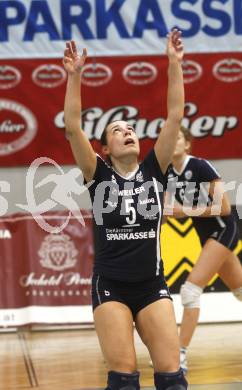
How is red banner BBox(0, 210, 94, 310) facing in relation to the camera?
toward the camera

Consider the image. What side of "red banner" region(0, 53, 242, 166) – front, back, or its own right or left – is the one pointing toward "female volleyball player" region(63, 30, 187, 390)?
front

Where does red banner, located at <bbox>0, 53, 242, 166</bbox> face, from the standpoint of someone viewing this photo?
facing the viewer

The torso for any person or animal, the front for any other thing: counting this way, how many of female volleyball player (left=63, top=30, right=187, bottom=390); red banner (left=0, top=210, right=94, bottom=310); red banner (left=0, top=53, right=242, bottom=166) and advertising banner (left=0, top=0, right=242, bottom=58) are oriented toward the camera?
4

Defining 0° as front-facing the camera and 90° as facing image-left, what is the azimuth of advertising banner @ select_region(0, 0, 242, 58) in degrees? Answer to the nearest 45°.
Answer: approximately 0°

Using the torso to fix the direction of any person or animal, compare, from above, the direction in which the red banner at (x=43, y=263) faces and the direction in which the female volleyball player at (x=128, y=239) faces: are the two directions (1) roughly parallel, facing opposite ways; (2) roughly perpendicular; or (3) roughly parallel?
roughly parallel

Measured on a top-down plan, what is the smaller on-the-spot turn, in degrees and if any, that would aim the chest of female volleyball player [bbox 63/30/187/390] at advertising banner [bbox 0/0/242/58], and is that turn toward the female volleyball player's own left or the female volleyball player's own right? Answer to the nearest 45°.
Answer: approximately 180°

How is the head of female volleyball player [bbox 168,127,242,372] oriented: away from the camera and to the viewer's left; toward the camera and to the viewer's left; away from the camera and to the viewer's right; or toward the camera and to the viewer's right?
toward the camera and to the viewer's left

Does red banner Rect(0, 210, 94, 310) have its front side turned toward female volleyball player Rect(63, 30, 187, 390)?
yes

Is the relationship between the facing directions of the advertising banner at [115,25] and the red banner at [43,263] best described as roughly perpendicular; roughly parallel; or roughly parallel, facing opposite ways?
roughly parallel

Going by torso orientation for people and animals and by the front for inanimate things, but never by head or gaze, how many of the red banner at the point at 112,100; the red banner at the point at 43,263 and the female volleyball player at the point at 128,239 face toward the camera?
3

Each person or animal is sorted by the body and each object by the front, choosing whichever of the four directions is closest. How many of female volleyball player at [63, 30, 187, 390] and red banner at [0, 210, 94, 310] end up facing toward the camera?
2

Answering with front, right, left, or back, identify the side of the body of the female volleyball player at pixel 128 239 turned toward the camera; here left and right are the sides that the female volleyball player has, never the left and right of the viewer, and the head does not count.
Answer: front

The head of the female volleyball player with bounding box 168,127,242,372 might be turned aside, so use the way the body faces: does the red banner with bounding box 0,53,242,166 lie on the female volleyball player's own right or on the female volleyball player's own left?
on the female volleyball player's own right

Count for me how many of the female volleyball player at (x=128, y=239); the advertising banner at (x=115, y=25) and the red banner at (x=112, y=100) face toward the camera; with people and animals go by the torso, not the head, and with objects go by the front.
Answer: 3

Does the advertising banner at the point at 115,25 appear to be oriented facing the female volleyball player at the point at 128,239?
yes

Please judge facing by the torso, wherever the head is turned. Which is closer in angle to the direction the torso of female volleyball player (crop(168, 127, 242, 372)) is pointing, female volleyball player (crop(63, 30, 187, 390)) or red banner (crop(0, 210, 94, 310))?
the female volleyball player

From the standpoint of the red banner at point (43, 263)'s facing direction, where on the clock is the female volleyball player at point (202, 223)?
The female volleyball player is roughly at 11 o'clock from the red banner.
